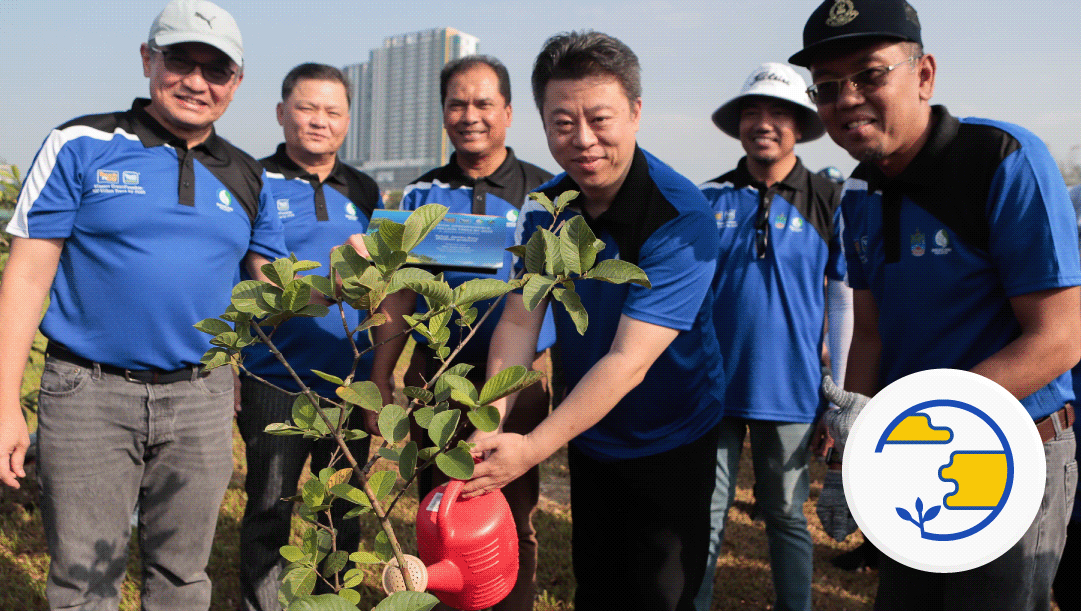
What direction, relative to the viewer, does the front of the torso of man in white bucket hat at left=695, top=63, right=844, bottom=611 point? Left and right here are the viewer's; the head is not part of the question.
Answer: facing the viewer

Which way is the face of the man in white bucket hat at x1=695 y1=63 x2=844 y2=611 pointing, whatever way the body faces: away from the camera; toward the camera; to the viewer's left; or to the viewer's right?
toward the camera

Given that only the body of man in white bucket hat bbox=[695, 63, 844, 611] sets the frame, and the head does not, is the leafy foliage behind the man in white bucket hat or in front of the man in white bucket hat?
in front

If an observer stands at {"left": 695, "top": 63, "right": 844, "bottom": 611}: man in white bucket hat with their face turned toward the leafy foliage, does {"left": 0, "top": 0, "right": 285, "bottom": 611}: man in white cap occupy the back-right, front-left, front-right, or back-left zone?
front-right

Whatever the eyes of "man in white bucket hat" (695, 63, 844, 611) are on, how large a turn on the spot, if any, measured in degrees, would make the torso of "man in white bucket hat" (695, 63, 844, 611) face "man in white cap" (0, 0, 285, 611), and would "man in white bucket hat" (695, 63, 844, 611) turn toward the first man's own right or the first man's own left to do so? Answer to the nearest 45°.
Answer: approximately 45° to the first man's own right

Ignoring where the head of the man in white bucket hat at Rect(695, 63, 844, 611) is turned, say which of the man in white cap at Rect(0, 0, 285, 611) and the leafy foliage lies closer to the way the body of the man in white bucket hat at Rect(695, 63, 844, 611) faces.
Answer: the leafy foliage
